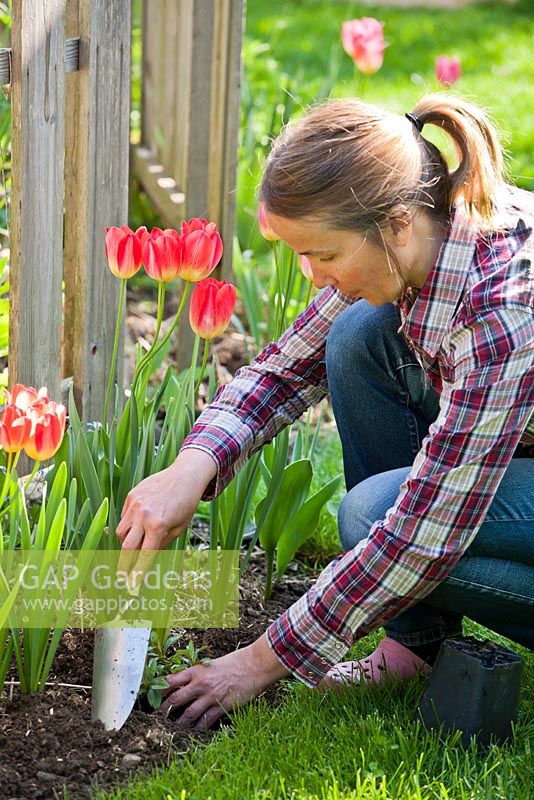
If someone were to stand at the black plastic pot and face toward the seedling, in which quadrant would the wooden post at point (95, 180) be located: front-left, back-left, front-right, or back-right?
front-right

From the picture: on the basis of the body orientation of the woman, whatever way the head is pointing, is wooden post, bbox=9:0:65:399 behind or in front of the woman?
in front

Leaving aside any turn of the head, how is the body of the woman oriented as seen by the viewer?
to the viewer's left
